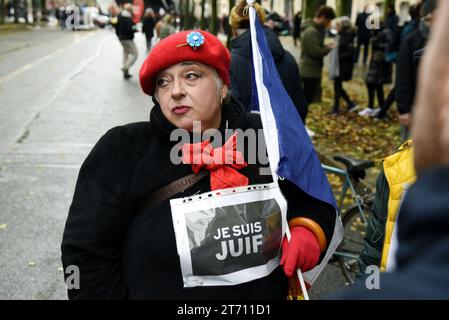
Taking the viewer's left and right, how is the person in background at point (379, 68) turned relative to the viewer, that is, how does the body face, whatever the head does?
facing to the left of the viewer

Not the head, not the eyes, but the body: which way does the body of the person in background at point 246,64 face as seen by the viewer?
away from the camera

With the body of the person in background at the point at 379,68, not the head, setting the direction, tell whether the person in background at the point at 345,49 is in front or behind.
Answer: in front

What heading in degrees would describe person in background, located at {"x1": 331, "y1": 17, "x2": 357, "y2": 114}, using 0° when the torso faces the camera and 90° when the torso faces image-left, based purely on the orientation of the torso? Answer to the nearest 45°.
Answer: approximately 90°

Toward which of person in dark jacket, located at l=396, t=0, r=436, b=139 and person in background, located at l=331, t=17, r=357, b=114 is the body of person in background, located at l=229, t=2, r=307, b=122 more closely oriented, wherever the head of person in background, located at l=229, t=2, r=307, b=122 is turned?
the person in background
